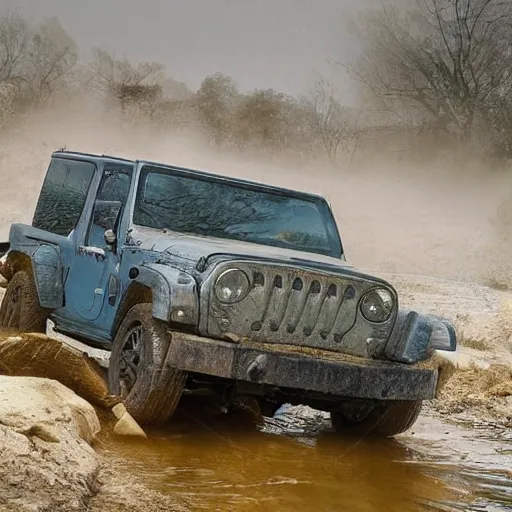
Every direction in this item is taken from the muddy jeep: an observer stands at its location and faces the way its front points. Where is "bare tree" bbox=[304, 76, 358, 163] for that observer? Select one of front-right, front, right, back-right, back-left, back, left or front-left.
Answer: back-left

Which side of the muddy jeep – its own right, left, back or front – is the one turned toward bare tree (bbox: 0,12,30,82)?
back

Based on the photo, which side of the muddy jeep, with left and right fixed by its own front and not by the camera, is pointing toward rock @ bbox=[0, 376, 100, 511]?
right

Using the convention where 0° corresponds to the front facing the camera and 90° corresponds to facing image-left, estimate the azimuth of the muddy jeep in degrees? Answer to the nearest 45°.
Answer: approximately 315°

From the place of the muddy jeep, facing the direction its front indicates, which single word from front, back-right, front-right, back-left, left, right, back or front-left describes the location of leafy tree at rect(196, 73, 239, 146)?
back-left
